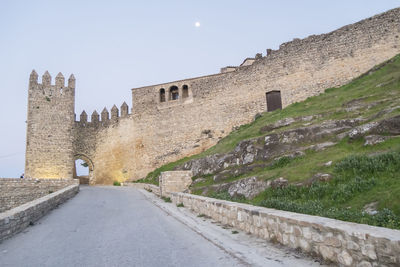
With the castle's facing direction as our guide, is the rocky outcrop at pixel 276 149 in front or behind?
in front

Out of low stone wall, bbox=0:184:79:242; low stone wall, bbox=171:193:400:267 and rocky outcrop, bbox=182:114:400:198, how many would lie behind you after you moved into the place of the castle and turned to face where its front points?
0

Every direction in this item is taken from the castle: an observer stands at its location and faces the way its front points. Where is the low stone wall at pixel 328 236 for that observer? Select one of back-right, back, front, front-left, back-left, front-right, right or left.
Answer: front

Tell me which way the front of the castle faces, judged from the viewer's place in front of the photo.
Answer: facing the viewer

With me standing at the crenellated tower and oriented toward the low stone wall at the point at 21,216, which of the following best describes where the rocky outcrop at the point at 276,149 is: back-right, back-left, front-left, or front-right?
front-left

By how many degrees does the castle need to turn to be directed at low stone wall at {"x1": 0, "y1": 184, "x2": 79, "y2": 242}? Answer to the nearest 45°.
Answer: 0° — it already faces it

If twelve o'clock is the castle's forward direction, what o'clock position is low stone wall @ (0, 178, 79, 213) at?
The low stone wall is roughly at 2 o'clock from the castle.

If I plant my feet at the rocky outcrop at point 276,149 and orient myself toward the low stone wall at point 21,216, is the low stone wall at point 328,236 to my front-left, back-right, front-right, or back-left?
front-left
